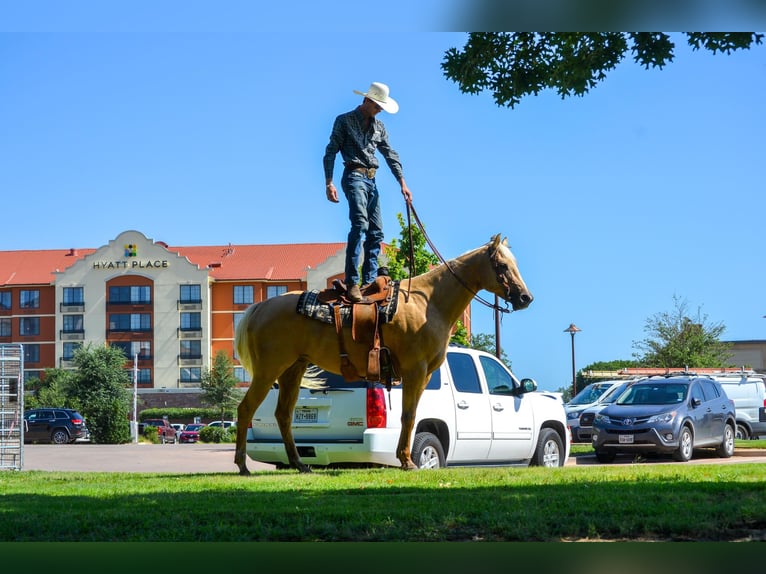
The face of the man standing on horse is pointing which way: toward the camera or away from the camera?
toward the camera

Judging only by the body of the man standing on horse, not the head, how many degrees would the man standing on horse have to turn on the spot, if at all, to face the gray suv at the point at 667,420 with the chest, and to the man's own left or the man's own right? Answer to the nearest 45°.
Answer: approximately 90° to the man's own left

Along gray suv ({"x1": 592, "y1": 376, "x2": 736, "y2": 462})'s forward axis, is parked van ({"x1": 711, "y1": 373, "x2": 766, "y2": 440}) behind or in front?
behind

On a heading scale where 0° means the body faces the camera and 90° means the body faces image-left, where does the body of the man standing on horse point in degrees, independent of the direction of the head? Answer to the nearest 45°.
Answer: approximately 315°

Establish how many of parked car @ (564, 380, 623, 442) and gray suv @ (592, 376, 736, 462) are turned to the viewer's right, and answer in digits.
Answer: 0

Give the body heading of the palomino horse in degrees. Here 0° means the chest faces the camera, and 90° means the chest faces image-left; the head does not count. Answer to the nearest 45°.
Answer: approximately 270°

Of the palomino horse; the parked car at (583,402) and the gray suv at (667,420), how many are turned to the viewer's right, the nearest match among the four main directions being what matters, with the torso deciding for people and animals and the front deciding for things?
1

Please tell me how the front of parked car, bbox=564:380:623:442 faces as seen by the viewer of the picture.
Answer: facing the viewer and to the left of the viewer

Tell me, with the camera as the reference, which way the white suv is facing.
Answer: facing away from the viewer and to the right of the viewer

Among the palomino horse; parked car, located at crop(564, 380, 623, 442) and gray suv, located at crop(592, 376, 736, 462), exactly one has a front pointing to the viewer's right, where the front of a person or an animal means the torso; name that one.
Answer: the palomino horse

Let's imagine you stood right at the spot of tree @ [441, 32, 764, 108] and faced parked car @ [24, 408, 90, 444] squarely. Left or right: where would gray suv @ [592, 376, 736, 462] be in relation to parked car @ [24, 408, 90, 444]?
right

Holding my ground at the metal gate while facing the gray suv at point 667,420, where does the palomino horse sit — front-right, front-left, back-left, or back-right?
front-right

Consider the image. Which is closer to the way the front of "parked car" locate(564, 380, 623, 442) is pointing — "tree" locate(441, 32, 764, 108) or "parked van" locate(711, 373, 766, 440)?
the tree
